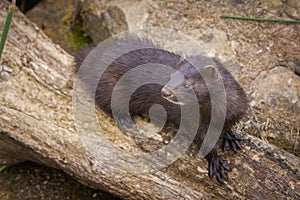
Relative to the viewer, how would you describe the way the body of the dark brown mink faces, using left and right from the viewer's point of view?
facing the viewer and to the right of the viewer
